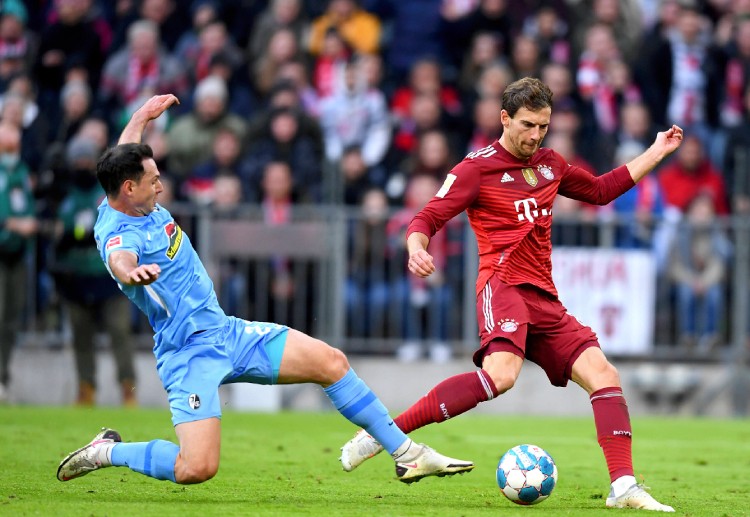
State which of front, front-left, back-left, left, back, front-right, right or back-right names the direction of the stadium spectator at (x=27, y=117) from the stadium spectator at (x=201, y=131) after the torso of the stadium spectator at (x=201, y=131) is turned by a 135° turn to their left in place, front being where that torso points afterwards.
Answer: back-left

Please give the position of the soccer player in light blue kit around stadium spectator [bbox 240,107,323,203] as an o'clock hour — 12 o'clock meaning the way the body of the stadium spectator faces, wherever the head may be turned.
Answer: The soccer player in light blue kit is roughly at 12 o'clock from the stadium spectator.

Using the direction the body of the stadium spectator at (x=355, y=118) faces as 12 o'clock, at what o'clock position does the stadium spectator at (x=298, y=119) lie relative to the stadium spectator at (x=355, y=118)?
the stadium spectator at (x=298, y=119) is roughly at 2 o'clock from the stadium spectator at (x=355, y=118).

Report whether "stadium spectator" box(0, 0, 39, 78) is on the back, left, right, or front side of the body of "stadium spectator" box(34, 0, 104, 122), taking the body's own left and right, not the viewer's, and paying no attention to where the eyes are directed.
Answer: right

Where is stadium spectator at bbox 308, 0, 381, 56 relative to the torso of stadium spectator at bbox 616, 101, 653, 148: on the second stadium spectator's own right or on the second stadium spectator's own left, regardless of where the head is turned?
on the second stadium spectator's own right

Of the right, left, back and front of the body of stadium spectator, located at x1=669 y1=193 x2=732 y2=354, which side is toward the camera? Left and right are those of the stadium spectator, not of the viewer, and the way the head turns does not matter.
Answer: front

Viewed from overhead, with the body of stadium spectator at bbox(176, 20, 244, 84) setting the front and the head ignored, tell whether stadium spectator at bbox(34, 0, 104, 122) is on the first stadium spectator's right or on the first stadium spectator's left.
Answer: on the first stadium spectator's right

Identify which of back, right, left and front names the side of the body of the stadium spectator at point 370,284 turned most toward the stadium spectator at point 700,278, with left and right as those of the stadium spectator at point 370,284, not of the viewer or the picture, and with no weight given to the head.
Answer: left

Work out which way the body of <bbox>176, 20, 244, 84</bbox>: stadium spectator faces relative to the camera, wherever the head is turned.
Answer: toward the camera

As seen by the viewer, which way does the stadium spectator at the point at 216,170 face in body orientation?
toward the camera

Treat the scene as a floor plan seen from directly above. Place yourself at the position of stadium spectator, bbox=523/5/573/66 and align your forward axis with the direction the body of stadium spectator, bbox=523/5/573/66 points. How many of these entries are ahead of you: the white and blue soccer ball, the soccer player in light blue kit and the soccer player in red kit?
3

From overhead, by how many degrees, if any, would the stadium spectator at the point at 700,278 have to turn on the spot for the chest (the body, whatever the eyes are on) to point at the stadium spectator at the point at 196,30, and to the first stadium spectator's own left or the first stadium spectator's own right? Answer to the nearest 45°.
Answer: approximately 90° to the first stadium spectator's own right

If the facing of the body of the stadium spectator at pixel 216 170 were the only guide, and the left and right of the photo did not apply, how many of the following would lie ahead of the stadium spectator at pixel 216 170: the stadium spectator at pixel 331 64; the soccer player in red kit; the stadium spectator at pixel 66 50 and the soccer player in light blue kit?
2

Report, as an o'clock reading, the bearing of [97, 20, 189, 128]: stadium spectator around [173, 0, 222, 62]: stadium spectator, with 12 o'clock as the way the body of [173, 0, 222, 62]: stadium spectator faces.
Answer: [97, 20, 189, 128]: stadium spectator is roughly at 2 o'clock from [173, 0, 222, 62]: stadium spectator.

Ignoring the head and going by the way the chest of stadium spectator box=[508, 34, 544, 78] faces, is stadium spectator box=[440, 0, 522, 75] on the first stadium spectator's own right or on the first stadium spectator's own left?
on the first stadium spectator's own right

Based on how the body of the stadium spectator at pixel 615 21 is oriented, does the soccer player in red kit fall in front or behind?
in front
